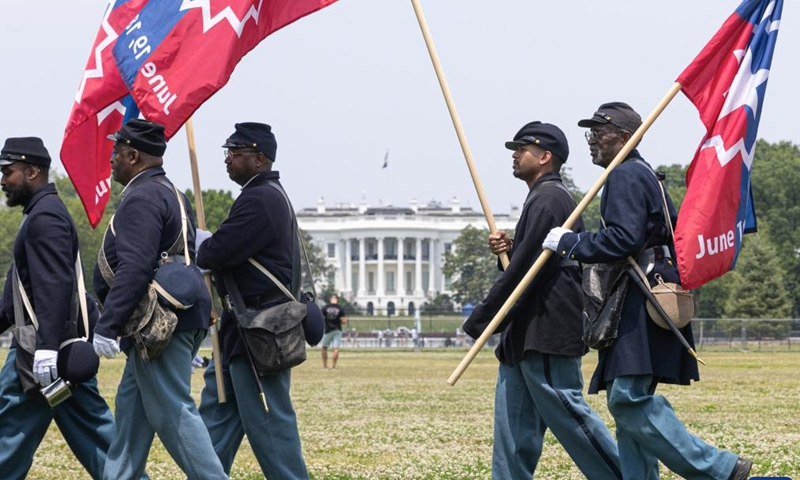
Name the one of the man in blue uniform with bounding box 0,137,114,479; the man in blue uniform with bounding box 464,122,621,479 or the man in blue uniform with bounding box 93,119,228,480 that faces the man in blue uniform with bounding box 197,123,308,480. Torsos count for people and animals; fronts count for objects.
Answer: the man in blue uniform with bounding box 464,122,621,479

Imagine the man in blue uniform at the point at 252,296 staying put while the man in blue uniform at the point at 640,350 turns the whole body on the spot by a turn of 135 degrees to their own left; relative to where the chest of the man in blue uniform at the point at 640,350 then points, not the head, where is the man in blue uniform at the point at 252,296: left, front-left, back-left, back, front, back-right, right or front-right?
back-right

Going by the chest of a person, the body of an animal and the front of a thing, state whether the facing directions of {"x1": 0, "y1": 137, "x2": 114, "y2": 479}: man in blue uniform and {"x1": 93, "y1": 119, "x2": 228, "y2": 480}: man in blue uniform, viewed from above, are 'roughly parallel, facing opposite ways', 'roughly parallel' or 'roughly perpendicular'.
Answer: roughly parallel

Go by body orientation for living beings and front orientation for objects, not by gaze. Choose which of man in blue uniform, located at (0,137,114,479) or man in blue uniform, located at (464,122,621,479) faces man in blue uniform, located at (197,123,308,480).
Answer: man in blue uniform, located at (464,122,621,479)

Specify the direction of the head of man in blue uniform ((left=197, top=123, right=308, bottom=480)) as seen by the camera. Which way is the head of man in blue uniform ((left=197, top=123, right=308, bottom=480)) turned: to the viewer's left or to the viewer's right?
to the viewer's left

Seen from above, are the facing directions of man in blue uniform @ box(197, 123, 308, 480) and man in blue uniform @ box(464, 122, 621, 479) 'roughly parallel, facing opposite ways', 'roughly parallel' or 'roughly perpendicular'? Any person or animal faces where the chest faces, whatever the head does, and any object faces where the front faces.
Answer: roughly parallel

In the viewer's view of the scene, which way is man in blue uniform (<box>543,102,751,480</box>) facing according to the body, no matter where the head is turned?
to the viewer's left

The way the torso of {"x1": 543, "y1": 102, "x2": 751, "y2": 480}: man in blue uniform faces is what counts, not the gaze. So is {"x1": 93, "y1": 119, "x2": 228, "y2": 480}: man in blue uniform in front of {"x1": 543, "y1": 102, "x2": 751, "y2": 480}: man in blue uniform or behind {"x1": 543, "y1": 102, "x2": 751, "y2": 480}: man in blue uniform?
in front

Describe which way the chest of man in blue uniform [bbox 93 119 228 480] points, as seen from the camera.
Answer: to the viewer's left

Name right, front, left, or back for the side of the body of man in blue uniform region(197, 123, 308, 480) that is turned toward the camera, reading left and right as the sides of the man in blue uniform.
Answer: left

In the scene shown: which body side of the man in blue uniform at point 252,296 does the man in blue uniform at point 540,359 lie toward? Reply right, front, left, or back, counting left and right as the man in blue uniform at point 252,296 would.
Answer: back

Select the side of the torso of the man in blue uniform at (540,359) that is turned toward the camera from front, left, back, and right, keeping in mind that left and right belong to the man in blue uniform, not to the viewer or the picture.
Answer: left

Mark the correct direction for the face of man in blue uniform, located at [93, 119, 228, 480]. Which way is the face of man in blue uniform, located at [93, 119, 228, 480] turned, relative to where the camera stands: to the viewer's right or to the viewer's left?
to the viewer's left

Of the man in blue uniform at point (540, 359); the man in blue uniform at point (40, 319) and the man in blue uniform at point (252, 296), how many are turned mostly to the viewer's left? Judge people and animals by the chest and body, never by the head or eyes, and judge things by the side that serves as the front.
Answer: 3

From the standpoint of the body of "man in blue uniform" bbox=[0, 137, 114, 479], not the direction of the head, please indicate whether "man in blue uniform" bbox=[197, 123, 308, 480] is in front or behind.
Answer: behind

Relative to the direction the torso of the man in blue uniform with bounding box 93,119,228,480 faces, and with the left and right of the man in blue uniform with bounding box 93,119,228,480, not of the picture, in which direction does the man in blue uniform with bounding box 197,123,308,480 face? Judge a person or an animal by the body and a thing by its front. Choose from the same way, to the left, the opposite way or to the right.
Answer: the same way

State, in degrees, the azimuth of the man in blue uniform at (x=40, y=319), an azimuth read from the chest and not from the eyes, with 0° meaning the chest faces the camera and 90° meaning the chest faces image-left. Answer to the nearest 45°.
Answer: approximately 90°
